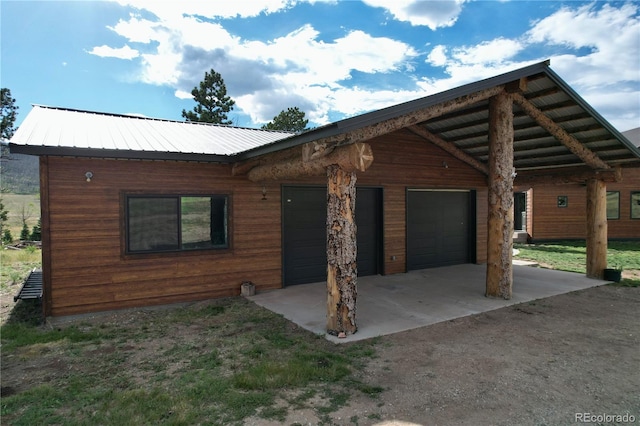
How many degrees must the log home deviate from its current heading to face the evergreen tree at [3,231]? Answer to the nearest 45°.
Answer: approximately 180°

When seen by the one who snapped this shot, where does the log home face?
facing the viewer and to the right of the viewer

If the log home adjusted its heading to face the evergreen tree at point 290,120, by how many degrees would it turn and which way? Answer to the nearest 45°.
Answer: approximately 135° to its left

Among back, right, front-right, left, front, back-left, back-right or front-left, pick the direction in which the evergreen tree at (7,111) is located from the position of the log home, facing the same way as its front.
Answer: back

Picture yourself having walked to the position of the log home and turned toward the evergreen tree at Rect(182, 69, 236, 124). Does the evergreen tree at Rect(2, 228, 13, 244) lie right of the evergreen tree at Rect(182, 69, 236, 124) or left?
left

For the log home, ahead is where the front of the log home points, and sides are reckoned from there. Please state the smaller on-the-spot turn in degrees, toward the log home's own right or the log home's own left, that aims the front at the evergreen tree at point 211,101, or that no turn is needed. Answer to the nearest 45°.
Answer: approximately 135° to the log home's own left

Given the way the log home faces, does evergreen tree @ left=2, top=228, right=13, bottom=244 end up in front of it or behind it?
behind
